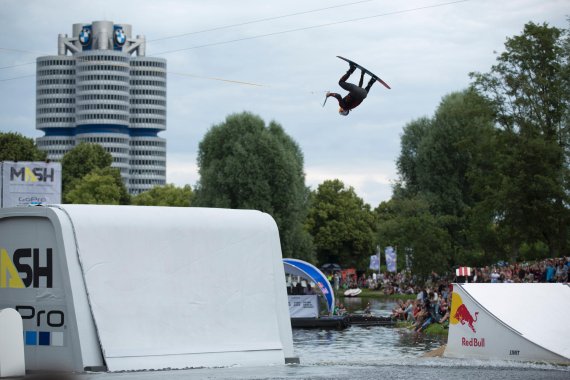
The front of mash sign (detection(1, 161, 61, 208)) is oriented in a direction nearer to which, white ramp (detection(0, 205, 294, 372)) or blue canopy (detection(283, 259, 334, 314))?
the white ramp

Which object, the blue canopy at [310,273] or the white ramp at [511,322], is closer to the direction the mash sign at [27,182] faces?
the white ramp

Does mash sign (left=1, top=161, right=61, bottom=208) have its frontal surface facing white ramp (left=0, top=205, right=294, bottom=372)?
yes

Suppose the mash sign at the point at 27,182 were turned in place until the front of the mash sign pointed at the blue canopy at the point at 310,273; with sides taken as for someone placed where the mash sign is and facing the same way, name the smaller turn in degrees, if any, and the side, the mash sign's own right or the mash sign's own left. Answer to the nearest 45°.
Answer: approximately 90° to the mash sign's own left

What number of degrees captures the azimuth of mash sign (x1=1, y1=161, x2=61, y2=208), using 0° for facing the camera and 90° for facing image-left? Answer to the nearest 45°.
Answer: approximately 0°
